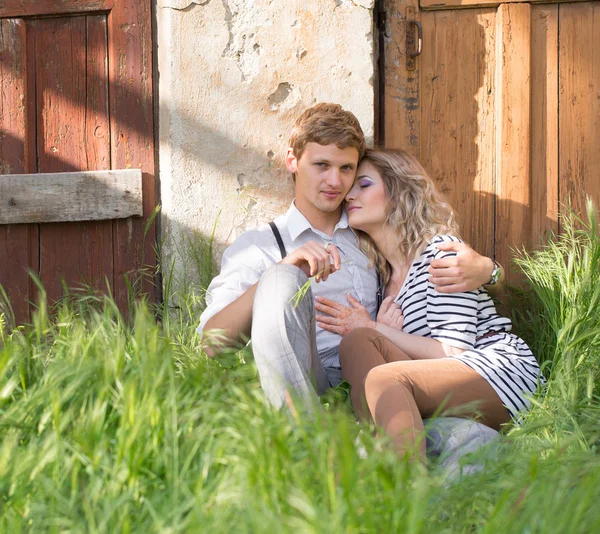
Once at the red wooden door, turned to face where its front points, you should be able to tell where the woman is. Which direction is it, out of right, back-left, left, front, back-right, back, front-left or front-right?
front-left

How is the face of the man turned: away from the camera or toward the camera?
toward the camera

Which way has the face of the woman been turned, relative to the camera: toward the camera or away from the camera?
toward the camera

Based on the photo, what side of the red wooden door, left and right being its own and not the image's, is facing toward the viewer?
front
